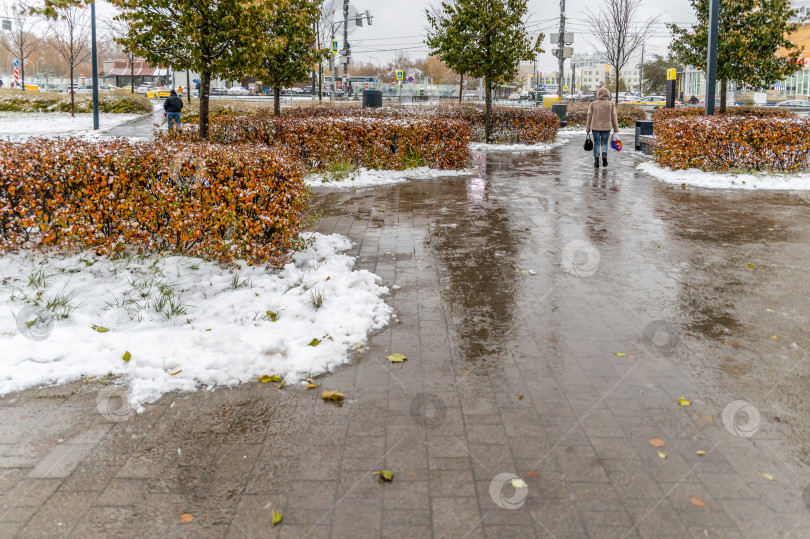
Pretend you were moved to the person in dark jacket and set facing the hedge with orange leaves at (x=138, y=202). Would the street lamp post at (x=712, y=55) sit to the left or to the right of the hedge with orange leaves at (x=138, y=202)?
left

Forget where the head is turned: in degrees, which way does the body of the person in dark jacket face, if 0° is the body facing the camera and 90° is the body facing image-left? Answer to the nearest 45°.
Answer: approximately 180°

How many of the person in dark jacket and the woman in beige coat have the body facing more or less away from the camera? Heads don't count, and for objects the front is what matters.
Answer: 2

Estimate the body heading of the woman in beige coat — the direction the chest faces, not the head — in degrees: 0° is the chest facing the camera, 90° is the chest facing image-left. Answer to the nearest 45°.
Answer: approximately 180°

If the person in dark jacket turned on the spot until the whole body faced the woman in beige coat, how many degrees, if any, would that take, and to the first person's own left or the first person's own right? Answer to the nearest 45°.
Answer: approximately 135° to the first person's own right

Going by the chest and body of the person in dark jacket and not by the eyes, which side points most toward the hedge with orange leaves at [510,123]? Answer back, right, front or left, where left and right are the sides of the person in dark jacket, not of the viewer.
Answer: right

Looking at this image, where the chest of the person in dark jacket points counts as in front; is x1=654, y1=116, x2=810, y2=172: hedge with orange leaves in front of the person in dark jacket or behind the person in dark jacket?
behind

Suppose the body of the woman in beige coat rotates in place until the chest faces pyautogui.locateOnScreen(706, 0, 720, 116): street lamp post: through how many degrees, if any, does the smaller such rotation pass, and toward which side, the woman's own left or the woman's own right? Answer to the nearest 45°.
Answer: approximately 45° to the woman's own right
